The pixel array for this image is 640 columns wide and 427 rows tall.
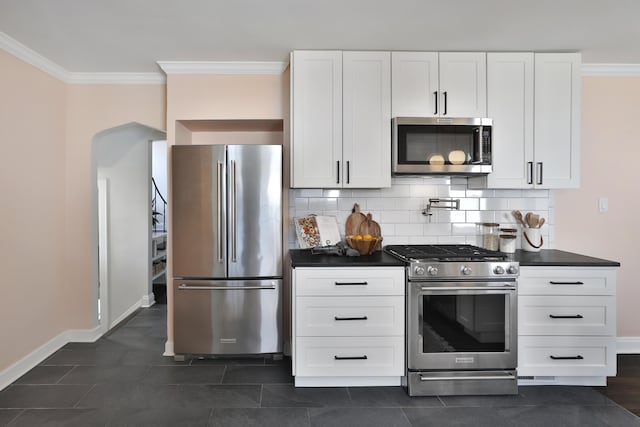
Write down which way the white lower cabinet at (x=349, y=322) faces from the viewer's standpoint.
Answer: facing the viewer

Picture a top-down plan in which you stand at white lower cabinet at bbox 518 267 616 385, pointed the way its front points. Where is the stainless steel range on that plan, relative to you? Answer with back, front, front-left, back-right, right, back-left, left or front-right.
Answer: front-right

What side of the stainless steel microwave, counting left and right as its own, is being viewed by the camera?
front

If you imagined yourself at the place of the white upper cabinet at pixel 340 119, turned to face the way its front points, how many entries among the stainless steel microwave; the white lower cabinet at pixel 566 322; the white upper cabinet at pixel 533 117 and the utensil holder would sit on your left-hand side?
4

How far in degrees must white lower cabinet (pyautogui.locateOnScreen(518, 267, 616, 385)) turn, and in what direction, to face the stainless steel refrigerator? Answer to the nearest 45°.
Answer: approximately 45° to its right

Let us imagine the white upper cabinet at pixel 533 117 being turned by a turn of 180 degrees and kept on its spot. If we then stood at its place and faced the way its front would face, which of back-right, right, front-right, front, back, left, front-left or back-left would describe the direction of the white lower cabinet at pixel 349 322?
back-left

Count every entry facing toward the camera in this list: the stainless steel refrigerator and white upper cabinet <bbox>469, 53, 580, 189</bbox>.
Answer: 2

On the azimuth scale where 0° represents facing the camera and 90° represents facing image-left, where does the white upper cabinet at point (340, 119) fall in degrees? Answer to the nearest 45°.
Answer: approximately 0°
